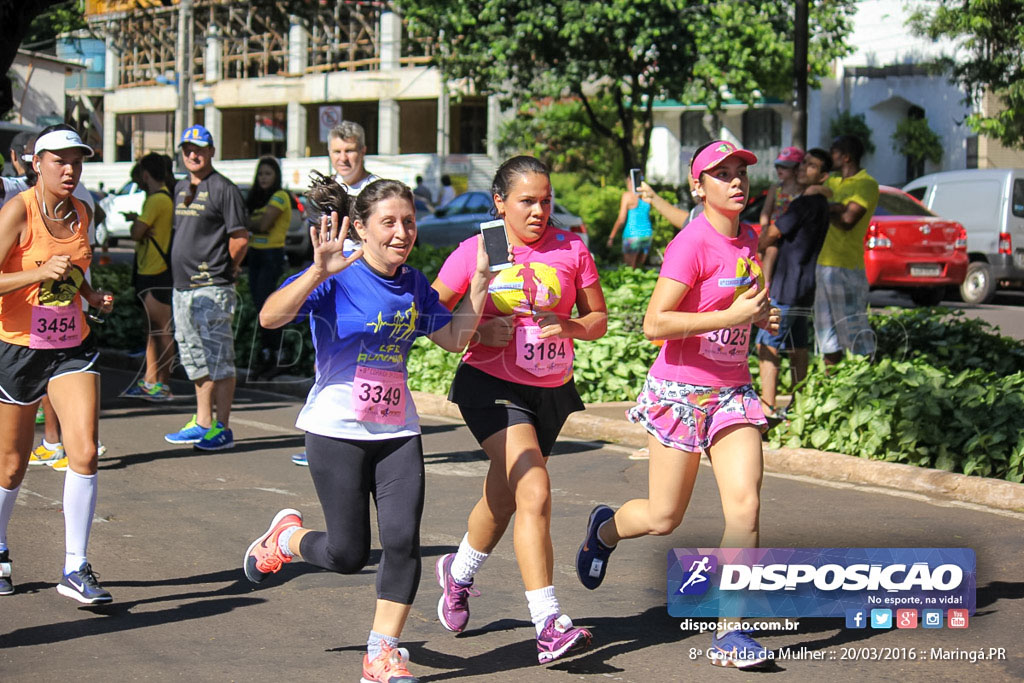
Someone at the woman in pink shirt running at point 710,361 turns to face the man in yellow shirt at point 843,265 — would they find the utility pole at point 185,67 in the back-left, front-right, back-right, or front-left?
front-left

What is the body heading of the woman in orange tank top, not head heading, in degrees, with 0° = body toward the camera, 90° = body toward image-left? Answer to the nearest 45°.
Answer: approximately 315°

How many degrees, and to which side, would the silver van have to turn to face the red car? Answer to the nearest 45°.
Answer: approximately 90° to its left

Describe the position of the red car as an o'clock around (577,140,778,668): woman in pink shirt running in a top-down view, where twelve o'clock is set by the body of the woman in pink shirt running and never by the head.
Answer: The red car is roughly at 8 o'clock from the woman in pink shirt running.

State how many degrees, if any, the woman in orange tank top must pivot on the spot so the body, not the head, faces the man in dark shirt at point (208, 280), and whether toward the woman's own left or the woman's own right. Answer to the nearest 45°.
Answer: approximately 135° to the woman's own left

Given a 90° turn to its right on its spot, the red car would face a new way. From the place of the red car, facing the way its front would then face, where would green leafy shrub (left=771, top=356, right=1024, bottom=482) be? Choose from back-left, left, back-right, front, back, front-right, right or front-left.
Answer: back-right

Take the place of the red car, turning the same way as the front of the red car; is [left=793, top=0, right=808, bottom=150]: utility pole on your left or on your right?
on your left

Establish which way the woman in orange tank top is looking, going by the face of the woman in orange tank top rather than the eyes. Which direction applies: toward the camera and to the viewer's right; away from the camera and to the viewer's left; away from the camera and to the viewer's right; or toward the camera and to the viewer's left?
toward the camera and to the viewer's right

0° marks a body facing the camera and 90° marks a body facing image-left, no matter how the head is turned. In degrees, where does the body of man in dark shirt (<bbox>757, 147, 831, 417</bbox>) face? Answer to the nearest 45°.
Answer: approximately 90°

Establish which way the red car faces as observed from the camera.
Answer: facing away from the viewer and to the left of the viewer

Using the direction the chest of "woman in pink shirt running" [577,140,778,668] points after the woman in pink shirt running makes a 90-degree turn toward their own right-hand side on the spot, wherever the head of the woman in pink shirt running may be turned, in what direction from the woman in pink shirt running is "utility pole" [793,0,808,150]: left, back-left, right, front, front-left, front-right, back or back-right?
back-right

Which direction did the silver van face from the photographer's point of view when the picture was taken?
facing away from the viewer and to the left of the viewer

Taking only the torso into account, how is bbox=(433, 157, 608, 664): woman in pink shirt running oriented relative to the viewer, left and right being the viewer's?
facing the viewer and to the right of the viewer

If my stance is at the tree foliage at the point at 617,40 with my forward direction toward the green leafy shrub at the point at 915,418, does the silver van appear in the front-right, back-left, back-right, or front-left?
front-left
